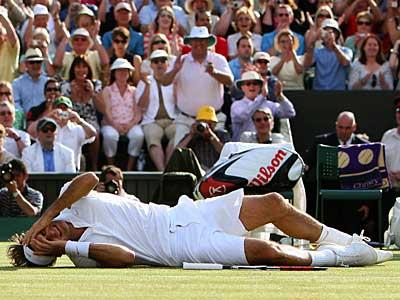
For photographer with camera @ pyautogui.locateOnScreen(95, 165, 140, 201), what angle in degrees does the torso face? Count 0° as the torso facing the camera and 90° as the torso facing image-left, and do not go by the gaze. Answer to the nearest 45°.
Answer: approximately 0°

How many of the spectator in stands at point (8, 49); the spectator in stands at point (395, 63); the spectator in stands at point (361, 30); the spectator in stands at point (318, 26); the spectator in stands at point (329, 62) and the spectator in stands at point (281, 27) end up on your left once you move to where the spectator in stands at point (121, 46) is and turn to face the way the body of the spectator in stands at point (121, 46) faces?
5

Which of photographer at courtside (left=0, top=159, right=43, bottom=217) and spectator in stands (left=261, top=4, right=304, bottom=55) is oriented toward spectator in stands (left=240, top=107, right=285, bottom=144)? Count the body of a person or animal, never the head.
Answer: spectator in stands (left=261, top=4, right=304, bottom=55)

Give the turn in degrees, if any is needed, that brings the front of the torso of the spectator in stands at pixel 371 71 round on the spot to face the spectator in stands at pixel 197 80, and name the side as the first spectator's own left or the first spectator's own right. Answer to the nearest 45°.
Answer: approximately 45° to the first spectator's own right

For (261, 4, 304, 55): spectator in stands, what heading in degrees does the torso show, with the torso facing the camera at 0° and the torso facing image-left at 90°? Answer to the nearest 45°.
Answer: approximately 0°

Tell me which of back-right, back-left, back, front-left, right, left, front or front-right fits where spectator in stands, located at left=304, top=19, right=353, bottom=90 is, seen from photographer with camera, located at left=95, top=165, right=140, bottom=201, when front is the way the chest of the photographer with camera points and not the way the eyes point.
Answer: back-left
